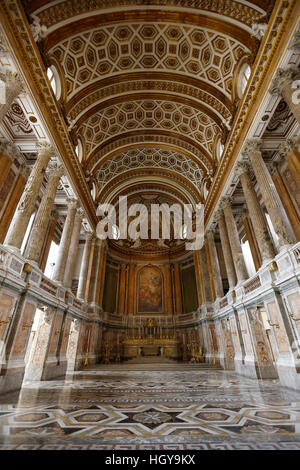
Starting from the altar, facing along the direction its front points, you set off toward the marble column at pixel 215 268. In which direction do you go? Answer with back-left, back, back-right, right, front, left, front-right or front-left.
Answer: front-left

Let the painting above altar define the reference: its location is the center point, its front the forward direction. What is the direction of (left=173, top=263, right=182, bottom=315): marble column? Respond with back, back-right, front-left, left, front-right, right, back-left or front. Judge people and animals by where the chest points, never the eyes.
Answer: left

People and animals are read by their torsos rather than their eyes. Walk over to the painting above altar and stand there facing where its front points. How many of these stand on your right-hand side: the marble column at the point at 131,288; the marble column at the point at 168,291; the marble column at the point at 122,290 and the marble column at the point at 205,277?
2

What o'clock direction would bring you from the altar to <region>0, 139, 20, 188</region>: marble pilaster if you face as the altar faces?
The marble pilaster is roughly at 1 o'clock from the altar.

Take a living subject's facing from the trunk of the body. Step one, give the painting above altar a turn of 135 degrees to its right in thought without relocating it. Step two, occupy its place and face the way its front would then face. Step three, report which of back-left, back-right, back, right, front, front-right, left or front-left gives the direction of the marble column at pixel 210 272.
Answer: back

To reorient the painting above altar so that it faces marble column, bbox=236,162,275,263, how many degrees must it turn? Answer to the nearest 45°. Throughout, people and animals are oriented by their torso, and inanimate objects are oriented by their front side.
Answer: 0° — it already faces it

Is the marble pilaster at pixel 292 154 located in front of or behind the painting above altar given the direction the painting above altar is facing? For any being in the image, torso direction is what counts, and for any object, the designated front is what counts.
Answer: in front

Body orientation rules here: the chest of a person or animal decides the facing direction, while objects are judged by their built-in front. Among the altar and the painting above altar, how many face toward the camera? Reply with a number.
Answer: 2

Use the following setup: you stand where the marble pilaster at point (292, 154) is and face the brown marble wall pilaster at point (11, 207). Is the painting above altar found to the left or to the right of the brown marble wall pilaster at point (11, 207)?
right

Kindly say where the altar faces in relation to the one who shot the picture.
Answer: facing the viewer

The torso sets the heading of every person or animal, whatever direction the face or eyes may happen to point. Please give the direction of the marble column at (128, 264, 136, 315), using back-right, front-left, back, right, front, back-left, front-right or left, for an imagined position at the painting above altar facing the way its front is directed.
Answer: right

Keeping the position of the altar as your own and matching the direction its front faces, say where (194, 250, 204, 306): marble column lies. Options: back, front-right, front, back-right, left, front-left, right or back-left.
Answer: front-left

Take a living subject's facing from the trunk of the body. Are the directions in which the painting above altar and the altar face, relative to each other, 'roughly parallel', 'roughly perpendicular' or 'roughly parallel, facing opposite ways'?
roughly parallel

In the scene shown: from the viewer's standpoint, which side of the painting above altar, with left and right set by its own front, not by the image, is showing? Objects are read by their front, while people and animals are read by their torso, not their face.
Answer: front

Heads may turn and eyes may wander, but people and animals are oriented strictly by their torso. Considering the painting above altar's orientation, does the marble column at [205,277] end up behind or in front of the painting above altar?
in front

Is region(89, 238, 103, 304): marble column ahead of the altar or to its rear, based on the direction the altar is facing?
ahead
